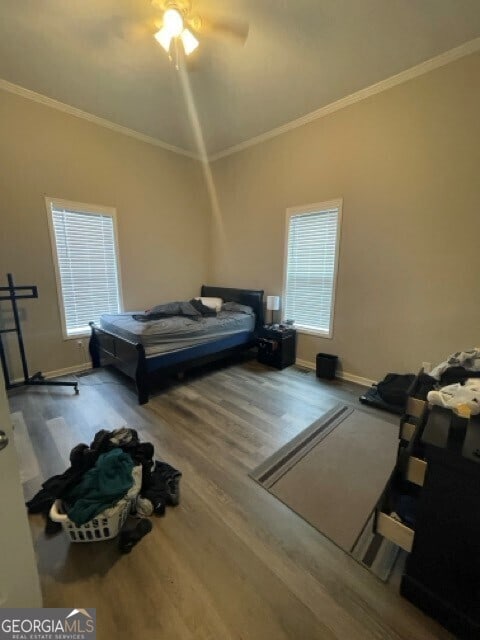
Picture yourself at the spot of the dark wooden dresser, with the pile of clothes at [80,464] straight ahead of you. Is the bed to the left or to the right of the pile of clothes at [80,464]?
right

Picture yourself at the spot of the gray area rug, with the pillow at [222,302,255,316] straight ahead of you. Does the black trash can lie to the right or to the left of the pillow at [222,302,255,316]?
right

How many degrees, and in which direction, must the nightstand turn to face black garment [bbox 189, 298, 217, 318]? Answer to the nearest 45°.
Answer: approximately 45° to its right

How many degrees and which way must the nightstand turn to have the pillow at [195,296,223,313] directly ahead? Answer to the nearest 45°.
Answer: approximately 90° to its right

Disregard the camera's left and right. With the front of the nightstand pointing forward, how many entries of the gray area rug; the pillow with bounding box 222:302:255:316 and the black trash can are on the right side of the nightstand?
1

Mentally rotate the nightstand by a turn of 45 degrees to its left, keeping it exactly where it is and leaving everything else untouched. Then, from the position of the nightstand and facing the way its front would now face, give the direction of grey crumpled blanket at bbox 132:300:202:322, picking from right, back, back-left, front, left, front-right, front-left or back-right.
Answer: right

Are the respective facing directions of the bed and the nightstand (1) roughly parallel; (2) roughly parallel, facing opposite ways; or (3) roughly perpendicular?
roughly parallel

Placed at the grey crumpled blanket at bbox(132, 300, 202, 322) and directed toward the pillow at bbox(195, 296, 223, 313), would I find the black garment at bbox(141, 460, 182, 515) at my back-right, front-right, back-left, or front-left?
back-right

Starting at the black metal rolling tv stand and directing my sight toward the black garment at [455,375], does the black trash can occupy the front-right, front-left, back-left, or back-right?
front-left

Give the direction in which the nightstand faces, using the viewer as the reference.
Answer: facing the viewer and to the left of the viewer

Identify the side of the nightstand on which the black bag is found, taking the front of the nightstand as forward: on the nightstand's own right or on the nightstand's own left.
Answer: on the nightstand's own left

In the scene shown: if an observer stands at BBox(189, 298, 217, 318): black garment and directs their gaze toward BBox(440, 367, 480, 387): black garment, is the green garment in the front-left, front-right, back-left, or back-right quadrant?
front-right

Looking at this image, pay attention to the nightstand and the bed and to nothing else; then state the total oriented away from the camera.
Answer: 0

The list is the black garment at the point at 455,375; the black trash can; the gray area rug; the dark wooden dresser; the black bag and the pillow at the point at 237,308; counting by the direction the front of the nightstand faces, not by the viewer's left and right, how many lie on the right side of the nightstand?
1
